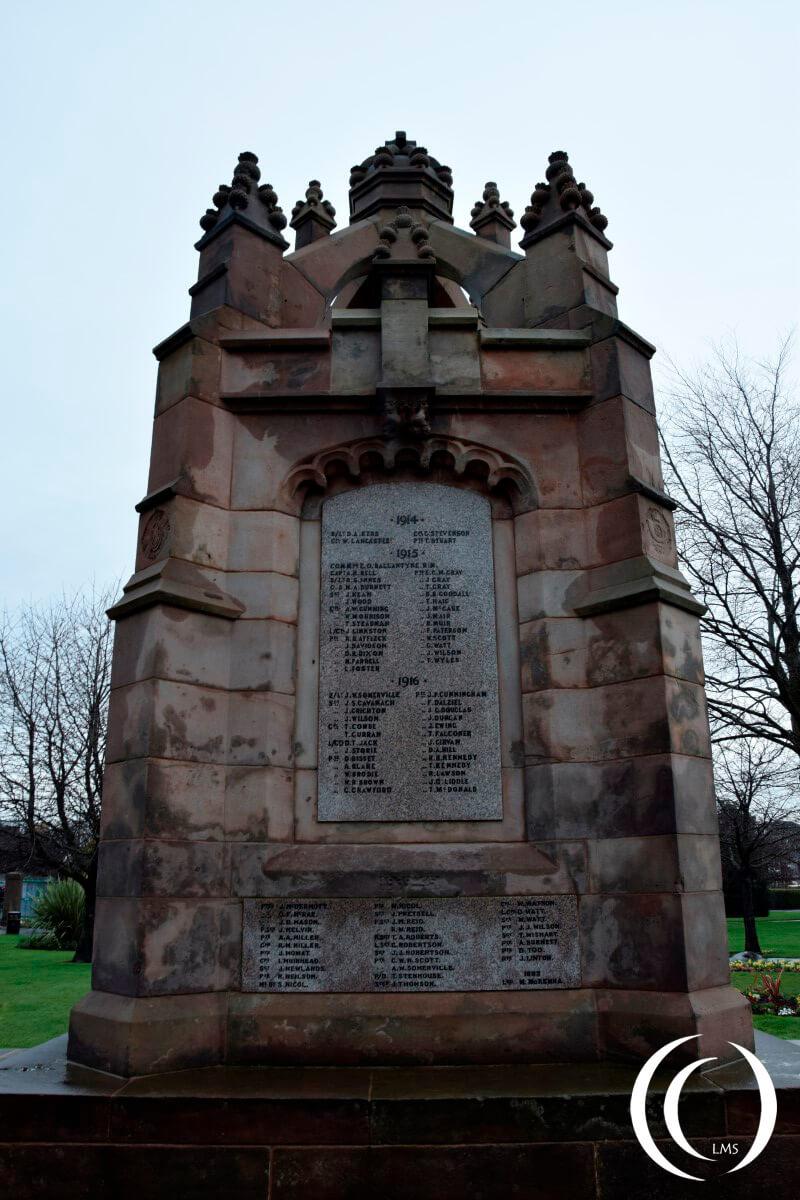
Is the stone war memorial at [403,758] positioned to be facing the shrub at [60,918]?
no

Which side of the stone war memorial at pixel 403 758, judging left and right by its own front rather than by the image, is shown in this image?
front
